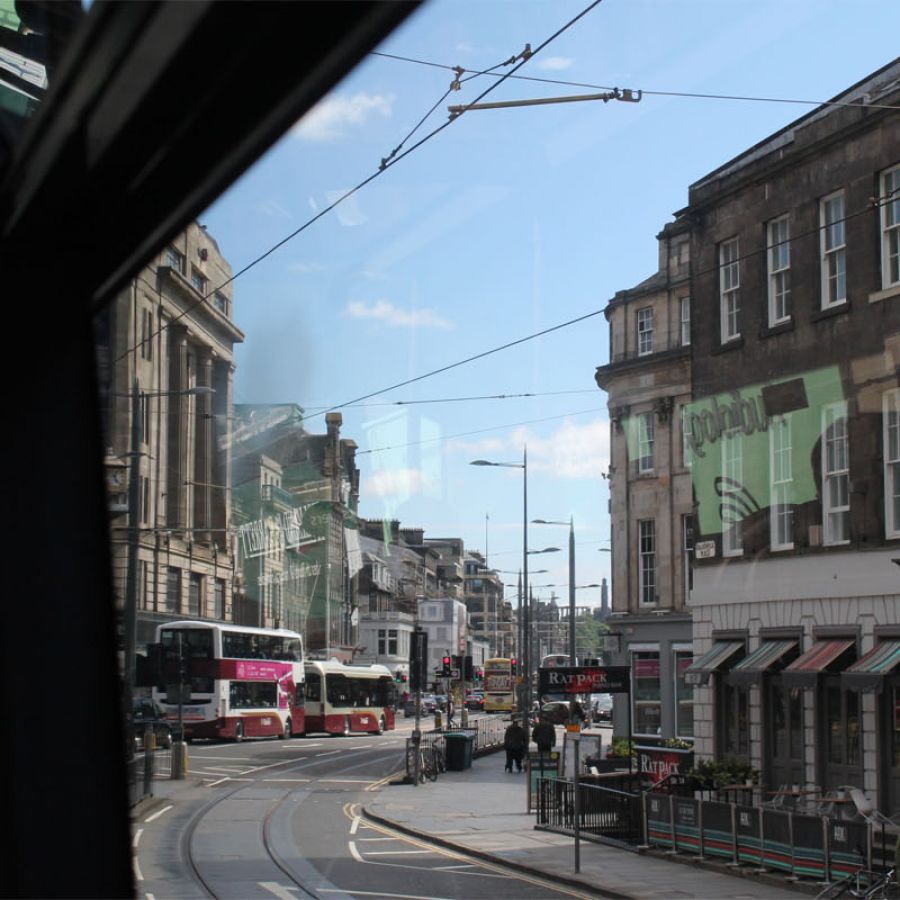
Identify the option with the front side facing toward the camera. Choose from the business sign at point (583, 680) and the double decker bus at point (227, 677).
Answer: the business sign

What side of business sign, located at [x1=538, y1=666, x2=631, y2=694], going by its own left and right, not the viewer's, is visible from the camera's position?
front

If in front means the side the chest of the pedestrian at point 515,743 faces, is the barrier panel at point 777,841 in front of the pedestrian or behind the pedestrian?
behind

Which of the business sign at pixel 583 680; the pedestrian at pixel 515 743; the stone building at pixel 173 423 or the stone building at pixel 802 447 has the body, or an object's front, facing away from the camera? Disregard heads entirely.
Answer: the pedestrian

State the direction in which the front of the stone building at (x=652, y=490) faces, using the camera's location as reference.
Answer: facing the viewer and to the left of the viewer

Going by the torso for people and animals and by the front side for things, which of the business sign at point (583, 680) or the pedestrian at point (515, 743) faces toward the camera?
the business sign

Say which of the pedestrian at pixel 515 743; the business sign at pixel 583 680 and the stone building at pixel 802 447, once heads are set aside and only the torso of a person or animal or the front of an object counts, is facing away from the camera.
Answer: the pedestrian

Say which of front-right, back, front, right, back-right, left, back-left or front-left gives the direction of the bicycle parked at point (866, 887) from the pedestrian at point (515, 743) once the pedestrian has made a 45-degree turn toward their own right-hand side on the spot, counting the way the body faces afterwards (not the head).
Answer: back-right

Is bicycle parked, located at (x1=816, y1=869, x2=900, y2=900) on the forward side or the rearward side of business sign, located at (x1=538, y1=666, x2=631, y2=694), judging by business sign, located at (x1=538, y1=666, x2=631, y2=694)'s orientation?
on the forward side

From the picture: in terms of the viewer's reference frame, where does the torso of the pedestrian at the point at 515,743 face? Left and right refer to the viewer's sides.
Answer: facing away from the viewer

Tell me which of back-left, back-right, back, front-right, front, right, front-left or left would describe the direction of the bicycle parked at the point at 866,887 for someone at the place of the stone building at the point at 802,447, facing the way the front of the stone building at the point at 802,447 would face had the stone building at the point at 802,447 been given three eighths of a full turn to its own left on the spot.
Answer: right

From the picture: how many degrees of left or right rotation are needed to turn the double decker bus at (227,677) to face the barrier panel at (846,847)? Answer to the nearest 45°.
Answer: approximately 135° to its right
